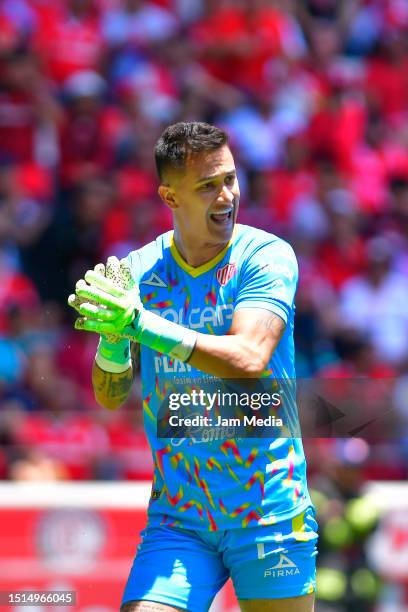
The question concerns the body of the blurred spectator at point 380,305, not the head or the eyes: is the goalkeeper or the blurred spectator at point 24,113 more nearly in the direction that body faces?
the goalkeeper

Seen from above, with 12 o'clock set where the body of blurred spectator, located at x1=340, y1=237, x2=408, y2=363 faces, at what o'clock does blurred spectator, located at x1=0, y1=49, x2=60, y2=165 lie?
blurred spectator, located at x1=0, y1=49, x2=60, y2=165 is roughly at 3 o'clock from blurred spectator, located at x1=340, y1=237, x2=408, y2=363.

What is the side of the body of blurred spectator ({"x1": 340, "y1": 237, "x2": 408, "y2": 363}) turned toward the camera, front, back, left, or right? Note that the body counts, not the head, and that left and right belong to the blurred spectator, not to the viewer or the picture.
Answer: front

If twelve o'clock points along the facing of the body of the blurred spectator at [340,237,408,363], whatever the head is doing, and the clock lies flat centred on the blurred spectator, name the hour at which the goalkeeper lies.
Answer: The goalkeeper is roughly at 12 o'clock from the blurred spectator.
